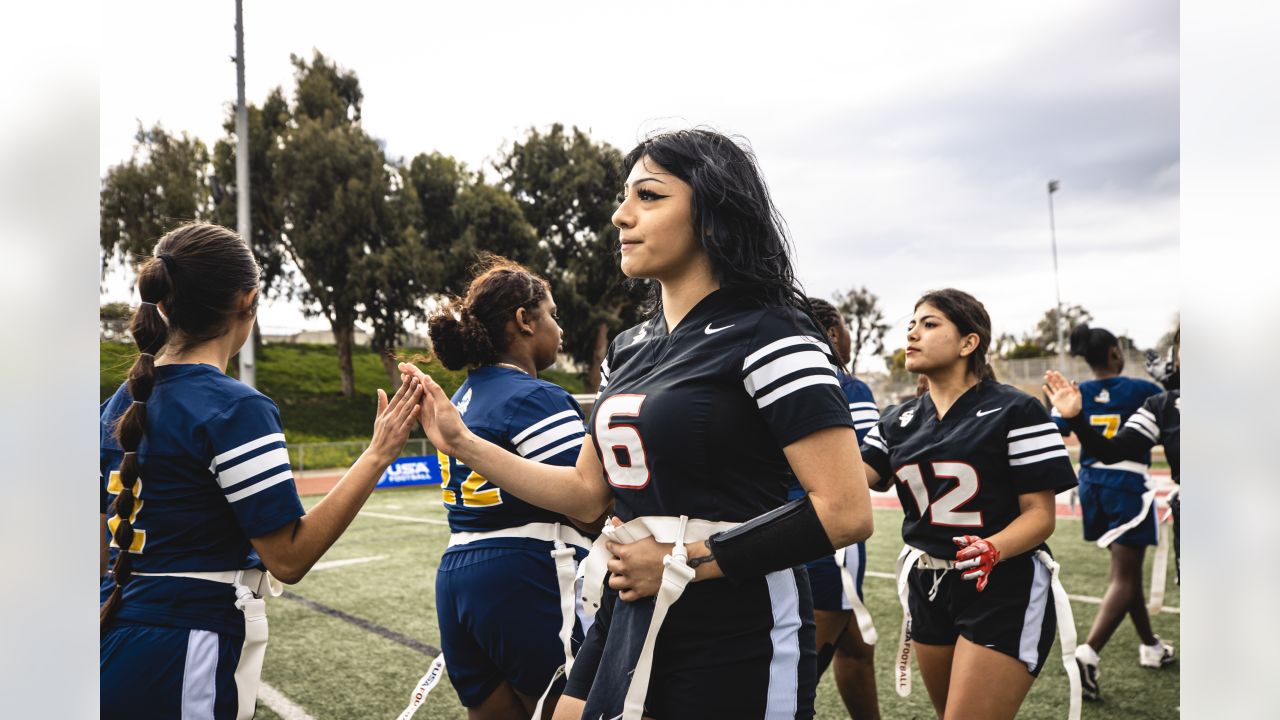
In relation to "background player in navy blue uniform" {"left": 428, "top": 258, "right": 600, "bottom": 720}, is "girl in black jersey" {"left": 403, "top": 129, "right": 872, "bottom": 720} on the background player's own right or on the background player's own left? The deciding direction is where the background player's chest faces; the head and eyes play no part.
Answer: on the background player's own right

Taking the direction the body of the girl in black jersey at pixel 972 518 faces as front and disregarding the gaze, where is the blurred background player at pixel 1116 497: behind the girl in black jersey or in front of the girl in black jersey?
behind

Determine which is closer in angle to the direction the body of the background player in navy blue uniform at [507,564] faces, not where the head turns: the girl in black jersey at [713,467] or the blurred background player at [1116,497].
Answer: the blurred background player

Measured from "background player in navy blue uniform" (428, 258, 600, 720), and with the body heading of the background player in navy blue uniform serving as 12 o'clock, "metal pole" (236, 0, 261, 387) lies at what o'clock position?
The metal pole is roughly at 10 o'clock from the background player in navy blue uniform.

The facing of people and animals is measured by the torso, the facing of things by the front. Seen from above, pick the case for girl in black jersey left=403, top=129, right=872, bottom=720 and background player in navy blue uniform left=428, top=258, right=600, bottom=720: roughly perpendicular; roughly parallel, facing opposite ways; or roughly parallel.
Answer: roughly parallel, facing opposite ways

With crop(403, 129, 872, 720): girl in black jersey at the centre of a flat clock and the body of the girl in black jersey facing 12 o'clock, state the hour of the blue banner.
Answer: The blue banner is roughly at 4 o'clock from the girl in black jersey.

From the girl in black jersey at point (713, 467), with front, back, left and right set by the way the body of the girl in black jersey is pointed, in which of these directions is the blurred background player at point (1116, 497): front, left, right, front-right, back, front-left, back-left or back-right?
back

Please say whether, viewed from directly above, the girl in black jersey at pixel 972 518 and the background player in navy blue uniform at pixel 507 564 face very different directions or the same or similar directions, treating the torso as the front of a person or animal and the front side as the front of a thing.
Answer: very different directions

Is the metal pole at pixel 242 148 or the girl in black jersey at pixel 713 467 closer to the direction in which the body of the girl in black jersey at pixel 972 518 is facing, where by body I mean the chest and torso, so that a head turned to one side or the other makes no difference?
the girl in black jersey

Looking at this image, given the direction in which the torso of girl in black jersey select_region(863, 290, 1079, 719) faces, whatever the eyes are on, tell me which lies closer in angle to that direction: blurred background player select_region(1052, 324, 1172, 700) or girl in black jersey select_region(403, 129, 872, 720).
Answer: the girl in black jersey

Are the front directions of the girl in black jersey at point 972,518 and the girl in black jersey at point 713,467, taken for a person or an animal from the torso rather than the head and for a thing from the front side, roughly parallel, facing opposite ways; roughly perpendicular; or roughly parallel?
roughly parallel

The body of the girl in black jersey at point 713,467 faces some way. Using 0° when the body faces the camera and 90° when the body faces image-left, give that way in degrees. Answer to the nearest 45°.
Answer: approximately 45°

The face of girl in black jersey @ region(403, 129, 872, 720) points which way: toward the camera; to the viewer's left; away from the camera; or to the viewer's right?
to the viewer's left

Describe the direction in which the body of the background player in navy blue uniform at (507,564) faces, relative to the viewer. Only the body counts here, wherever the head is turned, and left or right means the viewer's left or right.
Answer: facing away from the viewer and to the right of the viewer

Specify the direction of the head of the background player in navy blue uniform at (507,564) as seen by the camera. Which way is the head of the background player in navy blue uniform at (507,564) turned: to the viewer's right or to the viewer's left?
to the viewer's right

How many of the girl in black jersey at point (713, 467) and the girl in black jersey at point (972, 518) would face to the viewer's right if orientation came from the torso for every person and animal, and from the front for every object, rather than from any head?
0

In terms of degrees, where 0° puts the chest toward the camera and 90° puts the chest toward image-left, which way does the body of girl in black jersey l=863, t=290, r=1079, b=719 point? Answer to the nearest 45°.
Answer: approximately 45°
